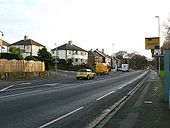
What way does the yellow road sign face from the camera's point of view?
toward the camera
